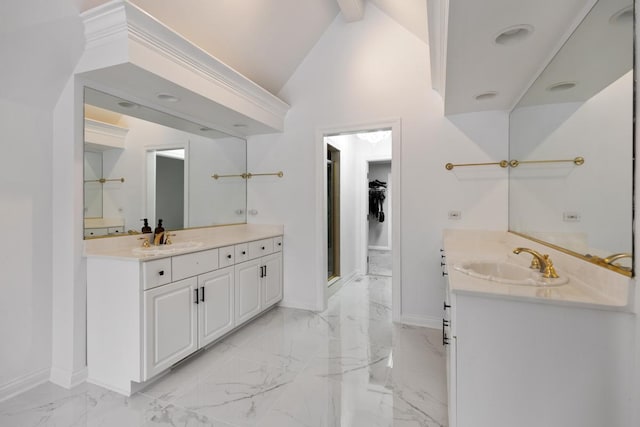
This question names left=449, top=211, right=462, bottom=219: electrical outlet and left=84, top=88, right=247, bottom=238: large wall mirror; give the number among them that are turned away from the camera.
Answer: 0

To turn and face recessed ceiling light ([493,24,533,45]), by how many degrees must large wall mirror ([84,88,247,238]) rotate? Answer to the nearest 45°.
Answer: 0° — it already faces it

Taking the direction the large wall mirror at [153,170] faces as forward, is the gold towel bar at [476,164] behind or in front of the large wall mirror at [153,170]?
in front

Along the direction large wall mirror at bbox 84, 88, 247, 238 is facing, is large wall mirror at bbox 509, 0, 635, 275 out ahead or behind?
ahead
